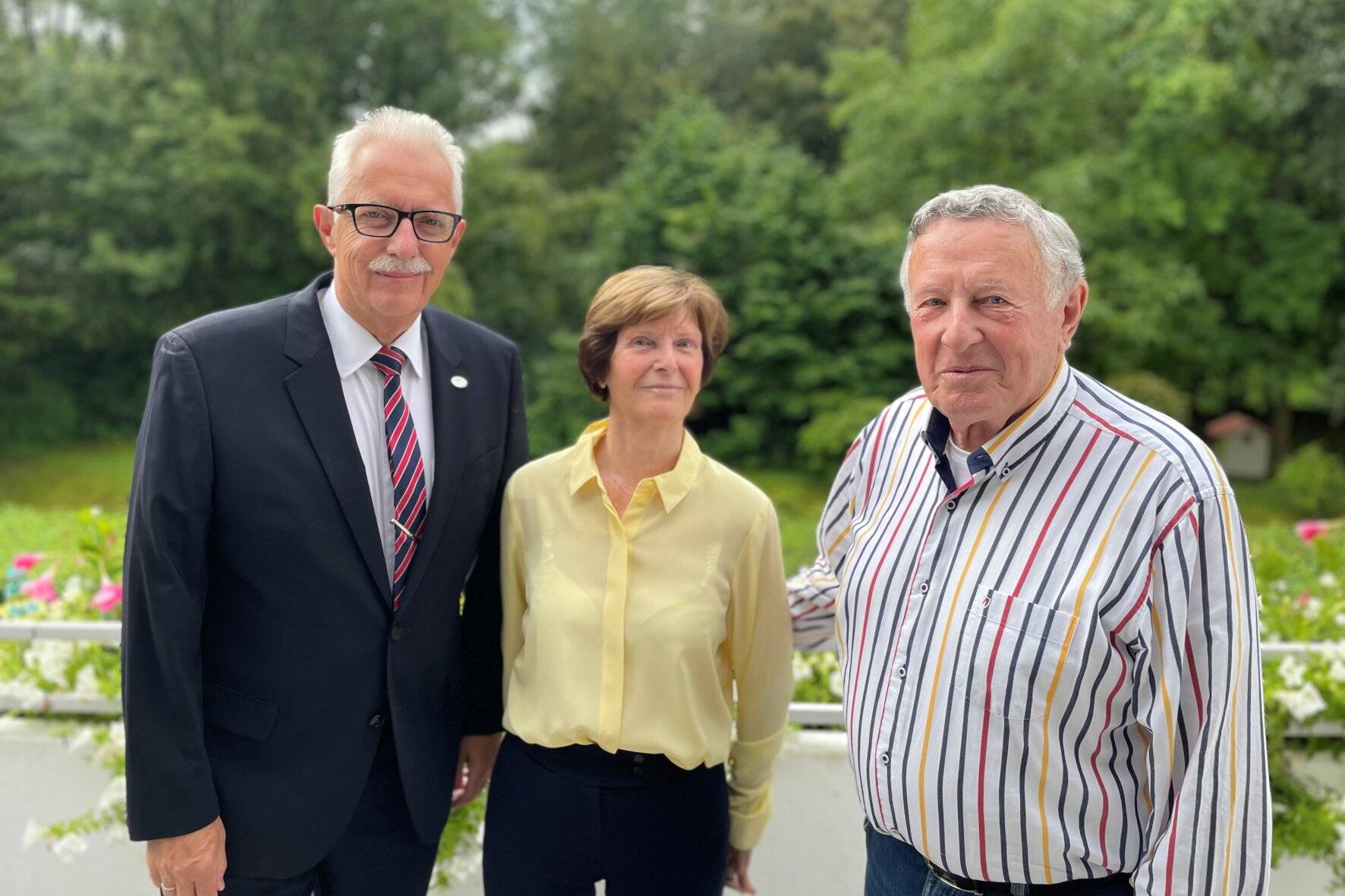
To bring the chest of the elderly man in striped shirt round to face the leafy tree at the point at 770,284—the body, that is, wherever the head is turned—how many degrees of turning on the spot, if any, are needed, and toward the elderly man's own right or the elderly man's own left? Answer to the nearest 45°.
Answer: approximately 135° to the elderly man's own right

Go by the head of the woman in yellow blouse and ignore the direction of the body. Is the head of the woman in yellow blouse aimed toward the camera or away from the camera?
toward the camera

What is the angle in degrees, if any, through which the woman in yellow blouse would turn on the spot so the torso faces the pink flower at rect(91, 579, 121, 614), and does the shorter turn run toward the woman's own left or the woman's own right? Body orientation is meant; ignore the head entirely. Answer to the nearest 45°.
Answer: approximately 135° to the woman's own right

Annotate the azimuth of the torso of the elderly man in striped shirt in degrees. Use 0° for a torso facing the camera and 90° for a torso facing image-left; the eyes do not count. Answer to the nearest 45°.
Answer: approximately 45°

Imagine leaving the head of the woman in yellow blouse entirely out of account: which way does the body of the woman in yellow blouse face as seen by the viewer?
toward the camera

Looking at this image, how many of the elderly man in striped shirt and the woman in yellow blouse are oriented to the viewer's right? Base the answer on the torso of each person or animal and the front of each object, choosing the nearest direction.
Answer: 0

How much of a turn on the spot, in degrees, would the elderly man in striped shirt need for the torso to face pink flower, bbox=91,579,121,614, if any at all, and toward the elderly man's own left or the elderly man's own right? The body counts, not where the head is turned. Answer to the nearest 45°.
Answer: approximately 45° to the elderly man's own right

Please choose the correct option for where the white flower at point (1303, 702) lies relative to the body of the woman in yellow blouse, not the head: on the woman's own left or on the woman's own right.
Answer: on the woman's own left

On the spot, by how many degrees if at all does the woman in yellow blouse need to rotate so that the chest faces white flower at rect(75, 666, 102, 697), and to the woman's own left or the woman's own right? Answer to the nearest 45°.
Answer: approximately 135° to the woman's own right

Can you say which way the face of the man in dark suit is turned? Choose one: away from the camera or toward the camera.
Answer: toward the camera

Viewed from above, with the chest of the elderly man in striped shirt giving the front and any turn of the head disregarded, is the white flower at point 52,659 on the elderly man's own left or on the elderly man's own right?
on the elderly man's own right

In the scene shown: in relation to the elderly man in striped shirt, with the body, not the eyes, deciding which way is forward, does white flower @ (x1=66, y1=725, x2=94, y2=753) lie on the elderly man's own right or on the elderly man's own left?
on the elderly man's own right
